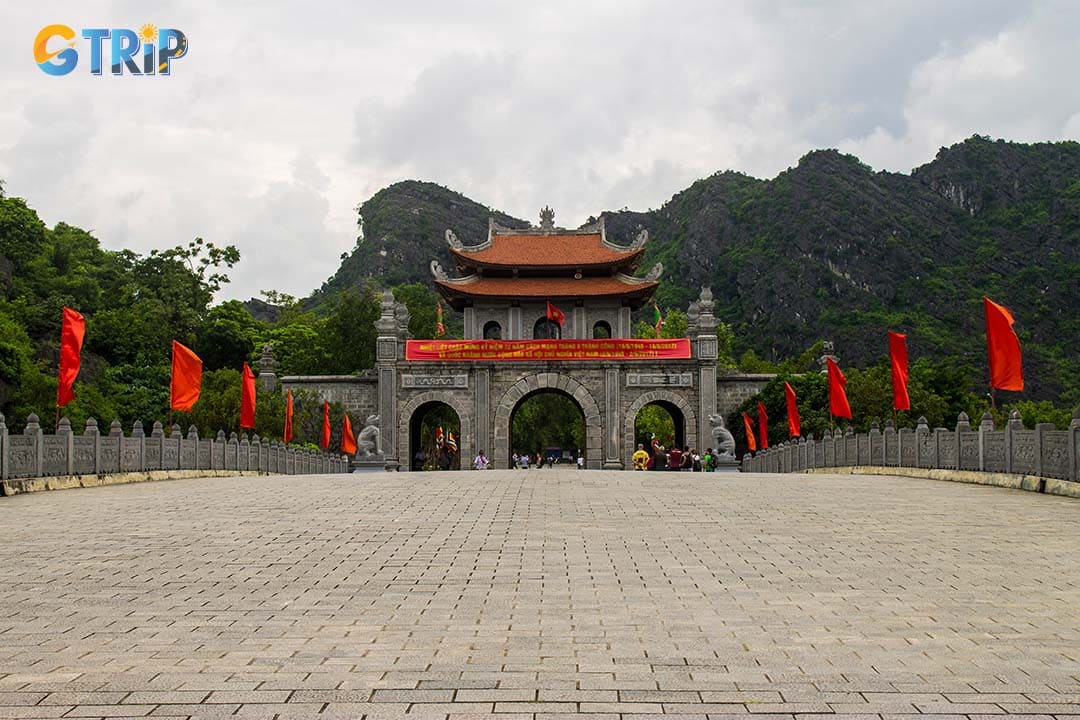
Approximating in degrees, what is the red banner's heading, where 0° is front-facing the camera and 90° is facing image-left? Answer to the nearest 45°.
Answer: approximately 0°

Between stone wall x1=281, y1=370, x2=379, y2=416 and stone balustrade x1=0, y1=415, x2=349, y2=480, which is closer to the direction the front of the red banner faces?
the stone balustrade

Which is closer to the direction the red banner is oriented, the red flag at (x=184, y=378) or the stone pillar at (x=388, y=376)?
the red flag

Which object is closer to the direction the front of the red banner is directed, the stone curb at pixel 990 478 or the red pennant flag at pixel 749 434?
the stone curb

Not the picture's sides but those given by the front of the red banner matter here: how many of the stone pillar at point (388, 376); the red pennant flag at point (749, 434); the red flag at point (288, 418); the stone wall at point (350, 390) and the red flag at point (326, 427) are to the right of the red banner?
4

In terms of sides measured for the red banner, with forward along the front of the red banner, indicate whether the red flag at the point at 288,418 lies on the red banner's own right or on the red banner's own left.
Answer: on the red banner's own right

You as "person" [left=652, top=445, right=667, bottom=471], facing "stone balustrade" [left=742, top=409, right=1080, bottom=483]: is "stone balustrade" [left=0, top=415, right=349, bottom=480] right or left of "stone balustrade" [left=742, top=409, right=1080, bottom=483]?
right

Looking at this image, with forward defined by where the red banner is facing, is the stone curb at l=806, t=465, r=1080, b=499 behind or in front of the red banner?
in front

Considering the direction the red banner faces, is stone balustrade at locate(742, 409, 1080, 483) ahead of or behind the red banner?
ahead

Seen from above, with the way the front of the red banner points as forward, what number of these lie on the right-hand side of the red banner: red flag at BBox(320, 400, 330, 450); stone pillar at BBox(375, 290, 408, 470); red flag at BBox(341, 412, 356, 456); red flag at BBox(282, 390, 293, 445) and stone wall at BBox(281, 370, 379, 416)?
5

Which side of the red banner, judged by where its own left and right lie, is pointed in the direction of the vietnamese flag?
back

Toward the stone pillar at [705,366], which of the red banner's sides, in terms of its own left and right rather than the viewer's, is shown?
left

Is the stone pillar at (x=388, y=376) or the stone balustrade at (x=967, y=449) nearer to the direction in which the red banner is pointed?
the stone balustrade

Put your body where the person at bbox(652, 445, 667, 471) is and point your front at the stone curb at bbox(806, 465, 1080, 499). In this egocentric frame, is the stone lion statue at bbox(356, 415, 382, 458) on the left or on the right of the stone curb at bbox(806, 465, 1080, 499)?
right
